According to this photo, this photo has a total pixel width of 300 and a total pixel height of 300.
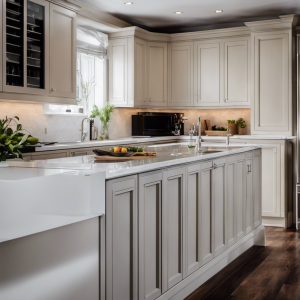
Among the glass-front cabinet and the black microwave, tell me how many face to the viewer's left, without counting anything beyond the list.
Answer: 0

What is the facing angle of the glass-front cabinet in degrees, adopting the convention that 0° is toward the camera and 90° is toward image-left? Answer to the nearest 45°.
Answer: approximately 315°

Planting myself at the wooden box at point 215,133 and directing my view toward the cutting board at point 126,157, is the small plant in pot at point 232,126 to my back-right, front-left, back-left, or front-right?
back-left

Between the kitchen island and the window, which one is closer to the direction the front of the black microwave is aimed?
the kitchen island

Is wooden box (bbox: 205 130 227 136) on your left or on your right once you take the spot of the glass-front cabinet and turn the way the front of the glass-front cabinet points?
on your left

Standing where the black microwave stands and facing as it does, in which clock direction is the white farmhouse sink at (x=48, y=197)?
The white farmhouse sink is roughly at 12 o'clock from the black microwave.

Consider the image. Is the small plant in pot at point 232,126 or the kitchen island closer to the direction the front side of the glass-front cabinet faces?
the kitchen island

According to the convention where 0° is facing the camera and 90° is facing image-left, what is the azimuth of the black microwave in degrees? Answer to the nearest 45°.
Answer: approximately 0°

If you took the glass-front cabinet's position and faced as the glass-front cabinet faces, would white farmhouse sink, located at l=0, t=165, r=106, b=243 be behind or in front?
in front

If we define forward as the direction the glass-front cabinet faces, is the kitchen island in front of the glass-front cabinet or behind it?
in front

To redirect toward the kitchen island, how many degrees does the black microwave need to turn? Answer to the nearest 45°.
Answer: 0° — it already faces it
